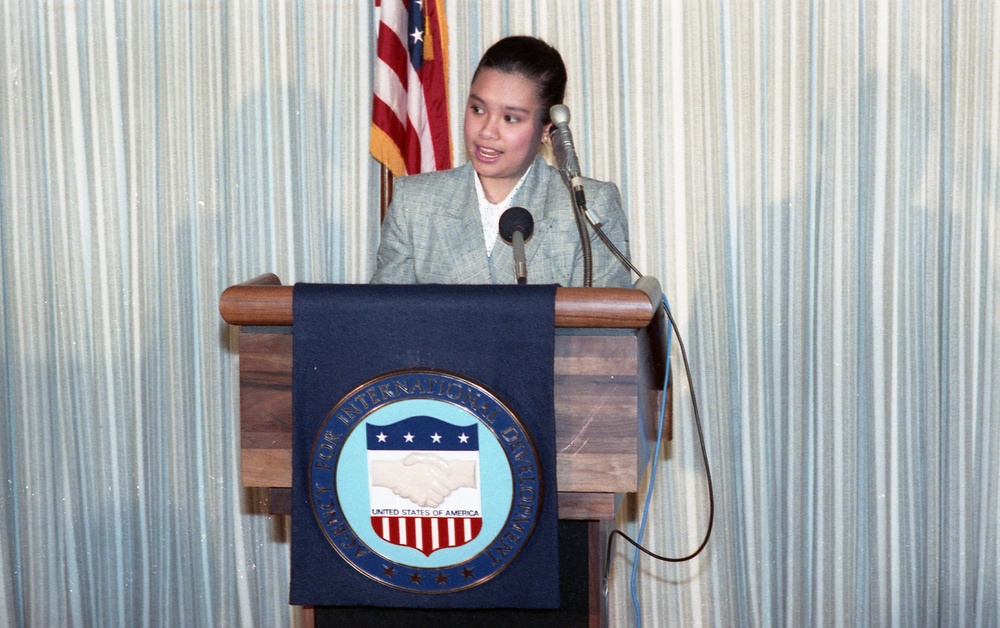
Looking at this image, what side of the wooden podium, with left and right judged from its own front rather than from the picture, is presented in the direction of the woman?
back

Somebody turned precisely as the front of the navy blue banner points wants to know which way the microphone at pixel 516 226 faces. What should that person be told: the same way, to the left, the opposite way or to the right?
the opposite way

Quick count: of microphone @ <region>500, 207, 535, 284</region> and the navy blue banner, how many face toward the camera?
1

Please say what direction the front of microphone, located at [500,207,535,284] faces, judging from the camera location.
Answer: facing away from the viewer

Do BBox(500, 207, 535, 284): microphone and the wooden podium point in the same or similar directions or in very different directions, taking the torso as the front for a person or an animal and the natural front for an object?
very different directions

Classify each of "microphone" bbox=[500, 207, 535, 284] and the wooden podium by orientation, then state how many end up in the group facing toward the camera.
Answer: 1

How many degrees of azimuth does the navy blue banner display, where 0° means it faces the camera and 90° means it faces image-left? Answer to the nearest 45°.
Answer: approximately 0°

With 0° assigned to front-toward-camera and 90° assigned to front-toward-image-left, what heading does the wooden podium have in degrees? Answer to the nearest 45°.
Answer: approximately 0°
